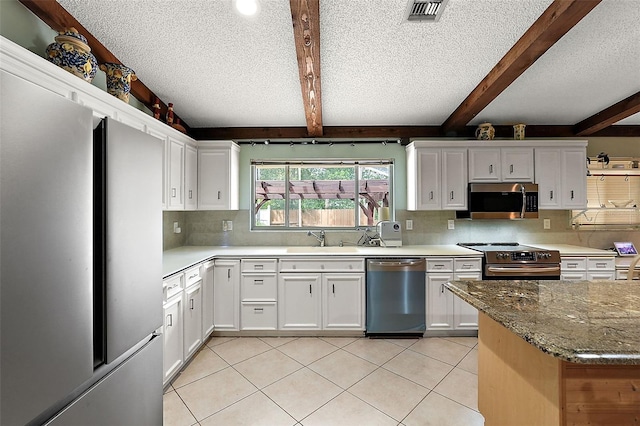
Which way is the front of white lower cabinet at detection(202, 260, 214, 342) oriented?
to the viewer's right

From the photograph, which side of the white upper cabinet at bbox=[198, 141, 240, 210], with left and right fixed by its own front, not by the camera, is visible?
front

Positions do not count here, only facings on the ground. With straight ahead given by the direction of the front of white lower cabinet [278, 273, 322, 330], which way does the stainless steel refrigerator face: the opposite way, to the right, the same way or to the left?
to the left

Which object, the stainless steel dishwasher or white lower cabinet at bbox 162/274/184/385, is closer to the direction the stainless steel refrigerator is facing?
the stainless steel dishwasher

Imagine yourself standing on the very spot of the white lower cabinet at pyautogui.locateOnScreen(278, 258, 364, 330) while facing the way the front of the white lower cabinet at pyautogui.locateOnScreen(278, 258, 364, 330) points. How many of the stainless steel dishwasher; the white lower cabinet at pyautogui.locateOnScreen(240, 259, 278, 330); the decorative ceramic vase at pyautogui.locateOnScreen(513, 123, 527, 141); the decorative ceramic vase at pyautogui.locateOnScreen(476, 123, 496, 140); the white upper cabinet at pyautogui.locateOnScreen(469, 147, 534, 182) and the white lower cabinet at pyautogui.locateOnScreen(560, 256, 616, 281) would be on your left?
5

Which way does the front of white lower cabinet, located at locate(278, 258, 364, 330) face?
toward the camera

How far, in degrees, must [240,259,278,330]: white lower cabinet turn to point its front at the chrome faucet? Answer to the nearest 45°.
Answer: approximately 135° to its left

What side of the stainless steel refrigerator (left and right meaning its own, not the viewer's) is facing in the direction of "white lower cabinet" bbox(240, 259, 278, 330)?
left

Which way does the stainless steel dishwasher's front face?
toward the camera

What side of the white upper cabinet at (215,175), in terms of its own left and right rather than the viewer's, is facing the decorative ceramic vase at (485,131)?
left

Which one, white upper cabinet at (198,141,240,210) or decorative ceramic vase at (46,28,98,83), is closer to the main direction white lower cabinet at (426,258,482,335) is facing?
the decorative ceramic vase

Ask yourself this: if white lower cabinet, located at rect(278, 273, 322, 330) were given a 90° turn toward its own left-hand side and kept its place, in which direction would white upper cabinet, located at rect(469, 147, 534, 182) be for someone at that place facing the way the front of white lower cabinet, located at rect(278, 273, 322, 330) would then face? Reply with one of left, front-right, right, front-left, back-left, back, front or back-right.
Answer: front

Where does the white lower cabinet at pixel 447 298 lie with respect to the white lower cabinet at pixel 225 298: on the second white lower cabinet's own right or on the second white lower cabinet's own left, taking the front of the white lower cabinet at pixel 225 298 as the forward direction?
on the second white lower cabinet's own left

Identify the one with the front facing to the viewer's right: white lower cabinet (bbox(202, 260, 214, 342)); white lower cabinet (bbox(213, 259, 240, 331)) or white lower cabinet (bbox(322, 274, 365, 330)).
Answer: white lower cabinet (bbox(202, 260, 214, 342))

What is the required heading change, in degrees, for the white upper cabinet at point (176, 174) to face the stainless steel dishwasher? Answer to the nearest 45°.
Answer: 0° — it already faces it

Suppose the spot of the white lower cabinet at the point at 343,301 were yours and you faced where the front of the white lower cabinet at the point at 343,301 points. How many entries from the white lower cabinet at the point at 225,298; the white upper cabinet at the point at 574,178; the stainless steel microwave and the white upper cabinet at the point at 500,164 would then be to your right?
1

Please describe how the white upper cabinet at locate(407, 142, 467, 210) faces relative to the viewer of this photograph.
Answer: facing the viewer
